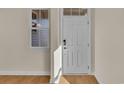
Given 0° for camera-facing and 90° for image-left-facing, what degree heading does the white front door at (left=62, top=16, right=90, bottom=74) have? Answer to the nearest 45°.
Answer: approximately 0°

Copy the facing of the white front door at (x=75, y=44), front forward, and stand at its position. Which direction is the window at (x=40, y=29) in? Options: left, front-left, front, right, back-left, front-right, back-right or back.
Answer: right
